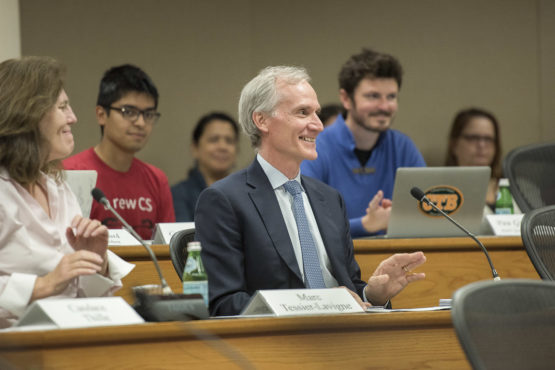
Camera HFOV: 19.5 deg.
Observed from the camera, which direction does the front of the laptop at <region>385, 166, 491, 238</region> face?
facing away from the viewer

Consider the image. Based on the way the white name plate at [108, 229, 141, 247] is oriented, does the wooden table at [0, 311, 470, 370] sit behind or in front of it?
in front

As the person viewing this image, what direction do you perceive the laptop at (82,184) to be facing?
facing away from the viewer

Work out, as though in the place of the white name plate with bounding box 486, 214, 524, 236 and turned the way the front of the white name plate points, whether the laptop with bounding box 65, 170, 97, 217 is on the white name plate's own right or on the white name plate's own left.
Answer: on the white name plate's own right

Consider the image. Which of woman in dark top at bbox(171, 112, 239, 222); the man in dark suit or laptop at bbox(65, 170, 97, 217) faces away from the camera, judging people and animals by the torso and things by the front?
the laptop

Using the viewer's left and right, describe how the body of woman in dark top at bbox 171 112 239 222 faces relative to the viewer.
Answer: facing the viewer and to the right of the viewer

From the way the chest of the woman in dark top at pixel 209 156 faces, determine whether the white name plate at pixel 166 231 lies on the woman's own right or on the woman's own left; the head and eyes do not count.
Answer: on the woman's own right

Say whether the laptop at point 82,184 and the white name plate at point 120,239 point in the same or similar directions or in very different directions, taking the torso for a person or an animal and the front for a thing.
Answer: very different directions

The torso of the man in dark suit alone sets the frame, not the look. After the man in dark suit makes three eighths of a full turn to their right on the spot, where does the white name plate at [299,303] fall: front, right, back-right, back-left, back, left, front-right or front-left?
left

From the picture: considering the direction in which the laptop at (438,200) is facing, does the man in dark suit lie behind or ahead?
behind

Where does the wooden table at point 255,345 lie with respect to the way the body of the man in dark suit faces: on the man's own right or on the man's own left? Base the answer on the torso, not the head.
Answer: on the man's own right

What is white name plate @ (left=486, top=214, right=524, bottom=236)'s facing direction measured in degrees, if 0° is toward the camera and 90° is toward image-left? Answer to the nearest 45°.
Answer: approximately 0°

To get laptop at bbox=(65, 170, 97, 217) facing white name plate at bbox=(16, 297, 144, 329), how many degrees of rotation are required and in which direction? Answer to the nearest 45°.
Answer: approximately 180°
